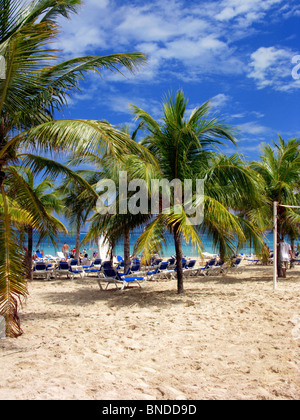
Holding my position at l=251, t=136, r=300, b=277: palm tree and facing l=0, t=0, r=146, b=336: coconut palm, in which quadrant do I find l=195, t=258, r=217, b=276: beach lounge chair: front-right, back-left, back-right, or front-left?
front-right

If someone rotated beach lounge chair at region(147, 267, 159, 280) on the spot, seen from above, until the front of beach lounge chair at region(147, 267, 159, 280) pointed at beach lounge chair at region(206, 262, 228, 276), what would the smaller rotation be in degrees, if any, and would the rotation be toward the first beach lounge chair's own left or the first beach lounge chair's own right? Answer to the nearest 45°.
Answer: approximately 135° to the first beach lounge chair's own right

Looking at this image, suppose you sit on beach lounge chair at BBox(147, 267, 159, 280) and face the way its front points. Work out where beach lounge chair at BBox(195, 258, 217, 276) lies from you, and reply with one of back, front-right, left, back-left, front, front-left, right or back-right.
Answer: back-right

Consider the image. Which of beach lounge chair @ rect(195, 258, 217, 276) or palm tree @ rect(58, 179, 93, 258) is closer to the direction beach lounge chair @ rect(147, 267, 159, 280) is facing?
the palm tree
